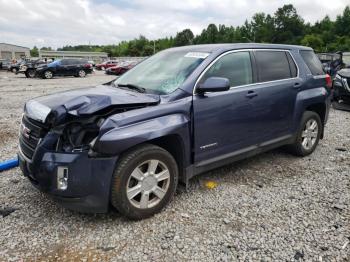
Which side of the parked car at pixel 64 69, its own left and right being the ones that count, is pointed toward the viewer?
left

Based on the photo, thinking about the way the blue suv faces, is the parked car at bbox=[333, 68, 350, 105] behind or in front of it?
behind

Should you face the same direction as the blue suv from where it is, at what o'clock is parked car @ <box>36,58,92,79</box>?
The parked car is roughly at 4 o'clock from the blue suv.

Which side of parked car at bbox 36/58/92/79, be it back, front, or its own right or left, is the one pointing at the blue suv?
left

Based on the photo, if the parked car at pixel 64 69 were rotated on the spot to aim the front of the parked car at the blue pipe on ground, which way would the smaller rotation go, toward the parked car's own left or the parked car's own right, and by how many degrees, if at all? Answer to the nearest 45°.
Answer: approximately 90° to the parked car's own left

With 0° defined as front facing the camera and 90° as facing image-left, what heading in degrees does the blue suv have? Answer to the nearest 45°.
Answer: approximately 45°

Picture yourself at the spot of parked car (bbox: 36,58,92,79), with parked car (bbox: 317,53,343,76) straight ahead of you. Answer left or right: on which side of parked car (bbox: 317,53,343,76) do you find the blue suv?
right
